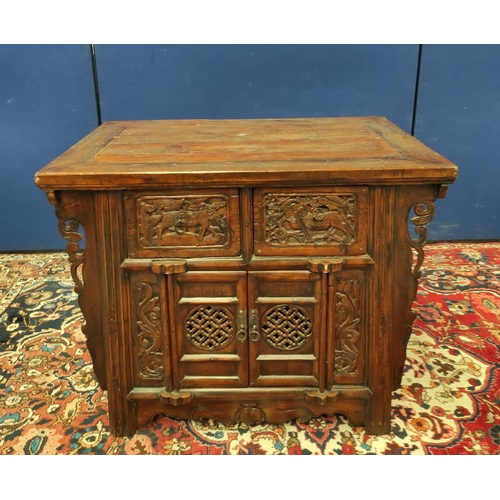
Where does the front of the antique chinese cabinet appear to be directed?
toward the camera

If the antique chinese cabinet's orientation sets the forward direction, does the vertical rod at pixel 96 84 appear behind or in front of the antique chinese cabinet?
behind
